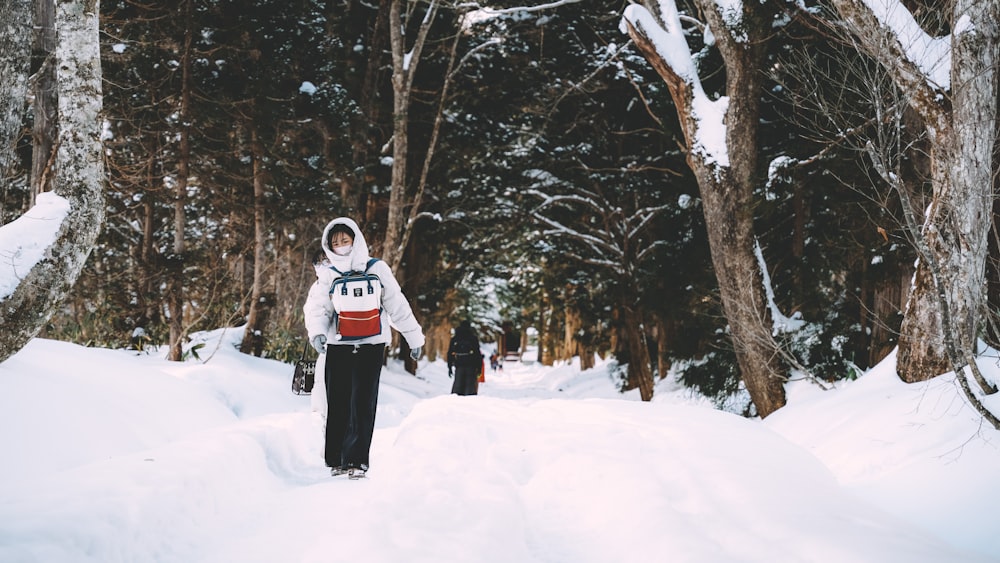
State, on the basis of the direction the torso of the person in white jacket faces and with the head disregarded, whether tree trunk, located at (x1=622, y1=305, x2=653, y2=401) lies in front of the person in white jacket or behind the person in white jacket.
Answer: behind

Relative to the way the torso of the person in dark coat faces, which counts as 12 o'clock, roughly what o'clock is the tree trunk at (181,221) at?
The tree trunk is roughly at 8 o'clock from the person in dark coat.

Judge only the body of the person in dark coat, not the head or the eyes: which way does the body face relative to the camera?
away from the camera

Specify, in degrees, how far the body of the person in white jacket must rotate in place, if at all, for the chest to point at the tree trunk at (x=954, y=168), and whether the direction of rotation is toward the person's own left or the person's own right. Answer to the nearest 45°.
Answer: approximately 90° to the person's own left

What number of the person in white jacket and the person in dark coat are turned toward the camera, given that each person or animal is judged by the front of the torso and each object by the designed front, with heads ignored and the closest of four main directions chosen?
1

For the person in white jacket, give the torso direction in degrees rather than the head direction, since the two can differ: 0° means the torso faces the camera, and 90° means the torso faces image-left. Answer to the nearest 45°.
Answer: approximately 0°

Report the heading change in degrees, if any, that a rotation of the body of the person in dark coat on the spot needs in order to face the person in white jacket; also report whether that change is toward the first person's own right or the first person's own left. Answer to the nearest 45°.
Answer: approximately 180°

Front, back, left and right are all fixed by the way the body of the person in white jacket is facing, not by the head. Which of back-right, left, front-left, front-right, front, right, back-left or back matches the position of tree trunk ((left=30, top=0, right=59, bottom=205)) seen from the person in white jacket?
back-right

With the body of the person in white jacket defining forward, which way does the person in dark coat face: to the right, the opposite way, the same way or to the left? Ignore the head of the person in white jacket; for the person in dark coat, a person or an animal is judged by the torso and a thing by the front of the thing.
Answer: the opposite way
